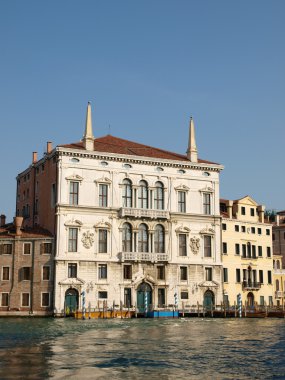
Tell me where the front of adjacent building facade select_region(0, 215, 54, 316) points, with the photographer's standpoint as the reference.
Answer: facing the viewer
